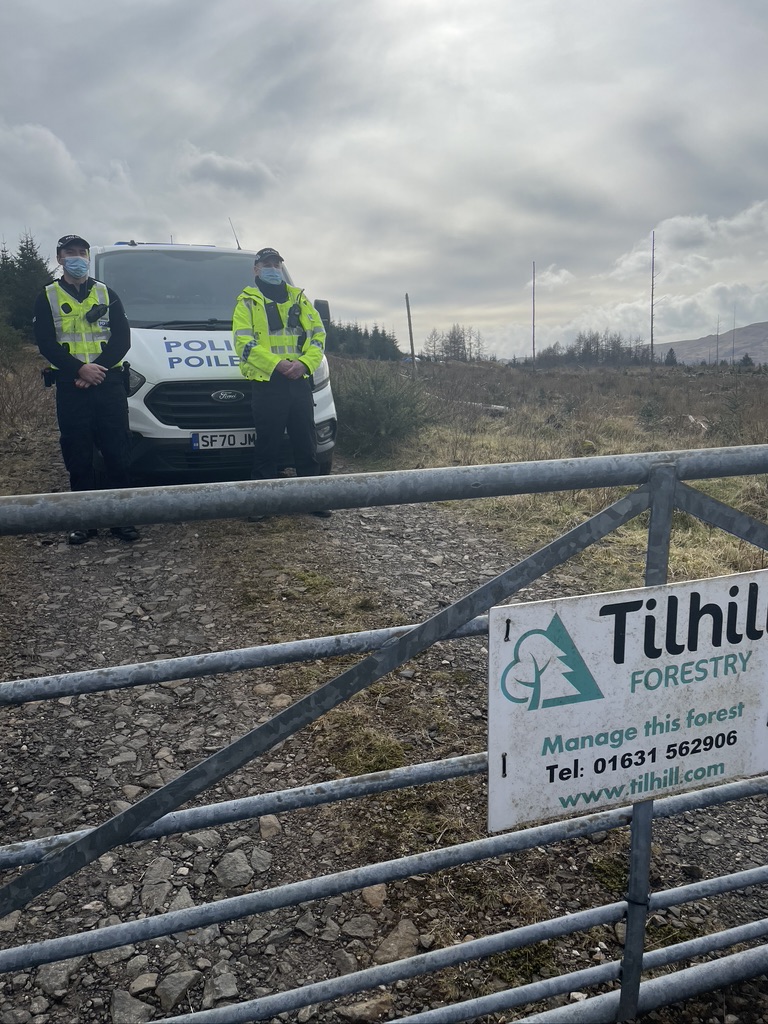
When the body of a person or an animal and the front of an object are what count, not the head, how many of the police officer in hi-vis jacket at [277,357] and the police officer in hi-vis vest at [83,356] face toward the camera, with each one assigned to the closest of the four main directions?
2

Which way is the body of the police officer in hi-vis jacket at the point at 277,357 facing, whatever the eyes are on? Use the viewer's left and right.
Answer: facing the viewer

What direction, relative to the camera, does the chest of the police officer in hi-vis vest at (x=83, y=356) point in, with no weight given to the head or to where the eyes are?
toward the camera

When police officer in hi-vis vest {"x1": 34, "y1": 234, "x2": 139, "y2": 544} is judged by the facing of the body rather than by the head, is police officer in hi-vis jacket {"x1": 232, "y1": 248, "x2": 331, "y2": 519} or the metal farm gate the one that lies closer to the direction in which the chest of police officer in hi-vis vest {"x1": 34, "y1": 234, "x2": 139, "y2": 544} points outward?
the metal farm gate

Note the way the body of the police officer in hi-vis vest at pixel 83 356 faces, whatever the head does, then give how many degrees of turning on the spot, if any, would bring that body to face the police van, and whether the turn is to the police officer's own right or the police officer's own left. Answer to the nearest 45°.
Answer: approximately 135° to the police officer's own left

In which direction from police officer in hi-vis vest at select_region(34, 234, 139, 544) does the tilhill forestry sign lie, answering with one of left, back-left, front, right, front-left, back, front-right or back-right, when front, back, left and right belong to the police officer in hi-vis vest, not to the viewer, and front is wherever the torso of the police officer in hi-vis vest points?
front

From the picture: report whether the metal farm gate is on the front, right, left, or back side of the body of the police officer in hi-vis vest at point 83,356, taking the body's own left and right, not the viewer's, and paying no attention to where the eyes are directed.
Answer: front

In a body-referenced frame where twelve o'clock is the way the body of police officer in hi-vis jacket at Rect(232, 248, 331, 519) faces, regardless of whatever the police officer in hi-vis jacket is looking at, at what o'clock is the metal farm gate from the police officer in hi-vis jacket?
The metal farm gate is roughly at 12 o'clock from the police officer in hi-vis jacket.

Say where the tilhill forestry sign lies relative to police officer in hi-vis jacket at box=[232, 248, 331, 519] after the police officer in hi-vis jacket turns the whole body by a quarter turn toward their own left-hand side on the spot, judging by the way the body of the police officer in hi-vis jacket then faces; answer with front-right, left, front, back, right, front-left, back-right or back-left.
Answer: right

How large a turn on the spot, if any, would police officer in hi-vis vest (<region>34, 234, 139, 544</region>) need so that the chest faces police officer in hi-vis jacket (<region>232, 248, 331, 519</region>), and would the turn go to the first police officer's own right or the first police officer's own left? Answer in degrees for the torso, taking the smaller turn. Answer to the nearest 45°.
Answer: approximately 90° to the first police officer's own left

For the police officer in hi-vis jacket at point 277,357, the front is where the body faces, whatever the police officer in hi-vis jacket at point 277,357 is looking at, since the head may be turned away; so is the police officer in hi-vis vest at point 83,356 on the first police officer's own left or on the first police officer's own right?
on the first police officer's own right
